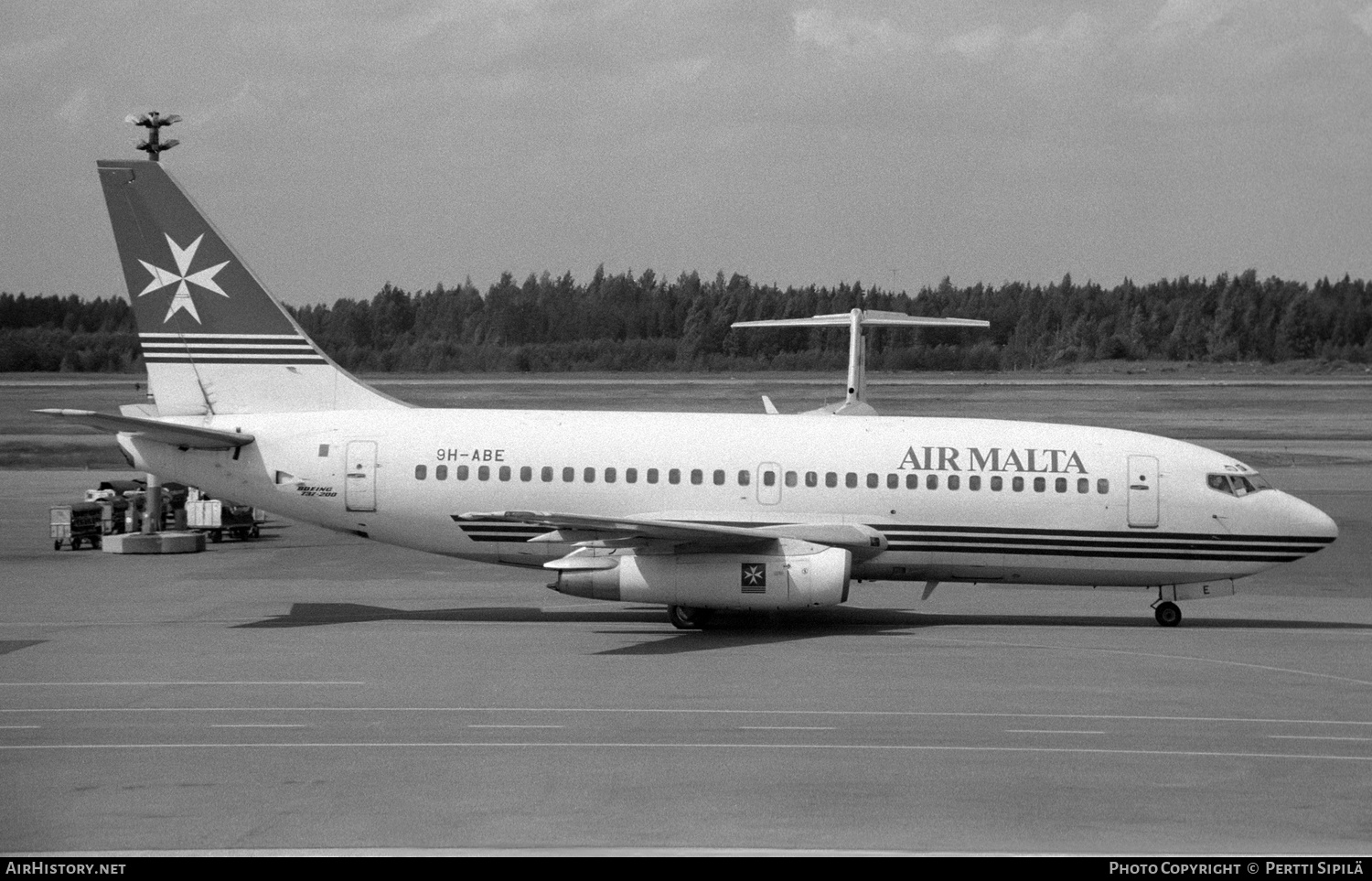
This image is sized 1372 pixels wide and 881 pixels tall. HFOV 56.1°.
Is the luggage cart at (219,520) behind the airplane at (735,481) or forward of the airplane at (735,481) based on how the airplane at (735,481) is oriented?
behind

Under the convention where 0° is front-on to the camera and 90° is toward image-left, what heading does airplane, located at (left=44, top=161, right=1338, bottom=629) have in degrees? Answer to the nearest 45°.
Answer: approximately 270°

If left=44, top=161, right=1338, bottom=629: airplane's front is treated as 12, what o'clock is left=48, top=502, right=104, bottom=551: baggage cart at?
The baggage cart is roughly at 7 o'clock from the airplane.
